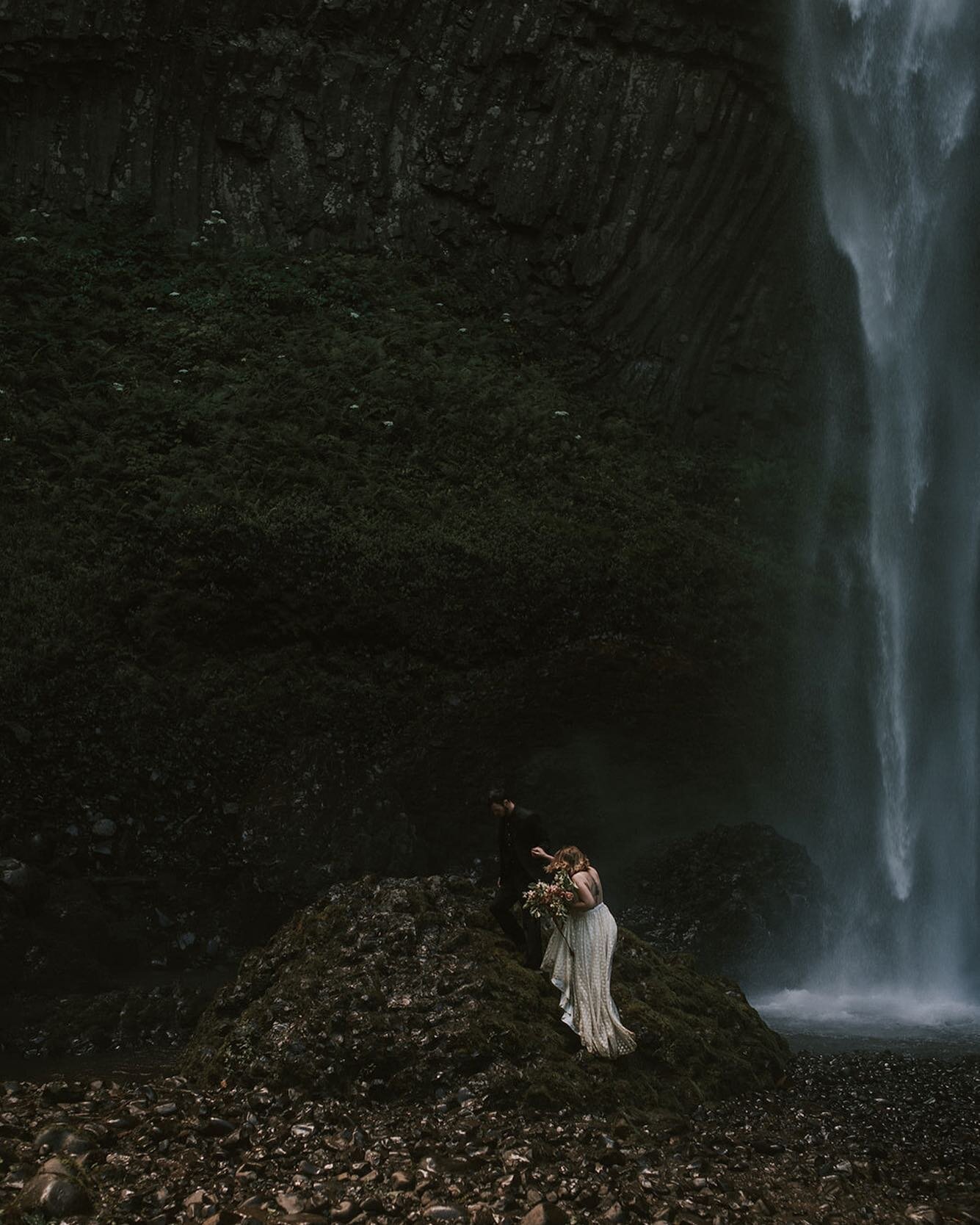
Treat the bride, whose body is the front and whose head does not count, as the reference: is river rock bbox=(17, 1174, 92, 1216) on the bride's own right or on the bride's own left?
on the bride's own left

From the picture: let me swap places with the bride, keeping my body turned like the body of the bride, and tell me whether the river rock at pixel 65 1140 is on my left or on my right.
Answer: on my left

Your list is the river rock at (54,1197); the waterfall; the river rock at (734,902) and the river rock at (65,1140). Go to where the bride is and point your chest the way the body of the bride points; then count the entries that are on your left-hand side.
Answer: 2

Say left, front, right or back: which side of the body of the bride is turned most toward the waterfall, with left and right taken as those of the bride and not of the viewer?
right

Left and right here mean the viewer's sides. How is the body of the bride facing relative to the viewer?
facing away from the viewer and to the left of the viewer
